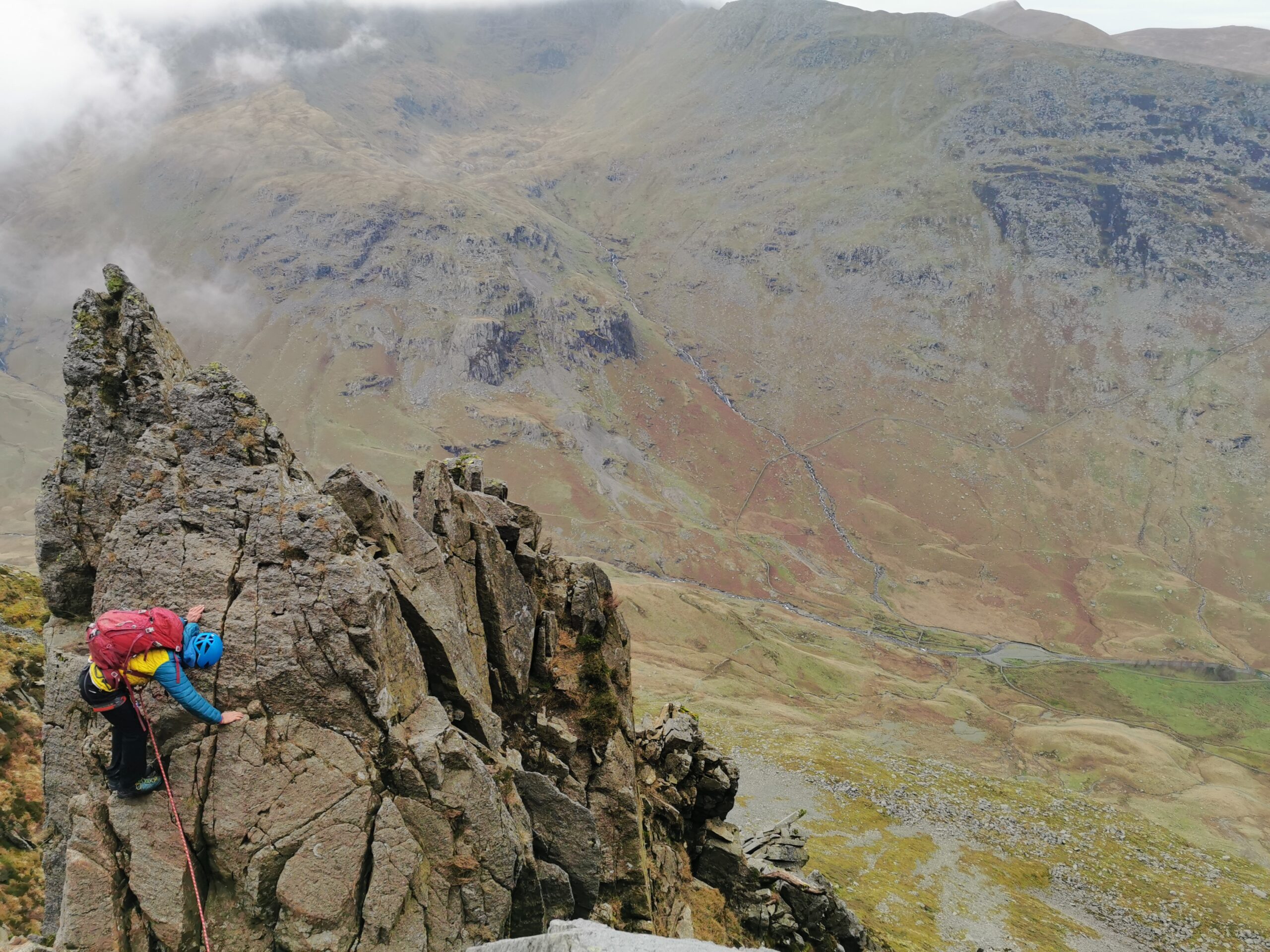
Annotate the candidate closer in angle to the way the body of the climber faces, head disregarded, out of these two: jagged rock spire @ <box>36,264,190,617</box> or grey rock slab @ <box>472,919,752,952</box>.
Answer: the grey rock slab

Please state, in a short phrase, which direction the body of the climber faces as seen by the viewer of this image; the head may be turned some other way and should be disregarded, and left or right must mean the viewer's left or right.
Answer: facing to the right of the viewer

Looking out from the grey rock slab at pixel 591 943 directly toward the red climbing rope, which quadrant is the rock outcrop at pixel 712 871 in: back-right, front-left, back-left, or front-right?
front-right

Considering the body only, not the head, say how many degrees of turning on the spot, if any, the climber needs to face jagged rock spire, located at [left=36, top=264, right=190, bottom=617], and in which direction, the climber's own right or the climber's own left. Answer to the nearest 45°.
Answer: approximately 90° to the climber's own left
